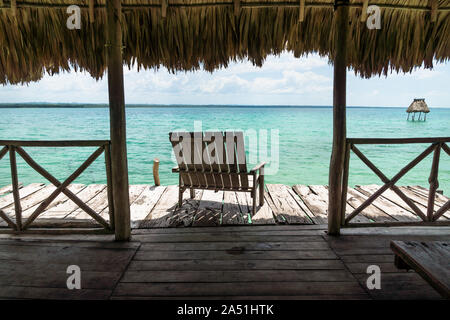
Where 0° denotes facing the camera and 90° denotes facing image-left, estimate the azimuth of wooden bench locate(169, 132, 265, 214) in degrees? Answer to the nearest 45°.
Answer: approximately 225°
